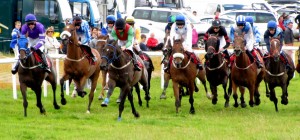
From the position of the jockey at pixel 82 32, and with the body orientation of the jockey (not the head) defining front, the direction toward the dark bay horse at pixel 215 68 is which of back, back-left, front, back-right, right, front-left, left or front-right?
back-left

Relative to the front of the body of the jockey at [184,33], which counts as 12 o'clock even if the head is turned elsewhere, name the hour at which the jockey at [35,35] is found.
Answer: the jockey at [35,35] is roughly at 2 o'clock from the jockey at [184,33].

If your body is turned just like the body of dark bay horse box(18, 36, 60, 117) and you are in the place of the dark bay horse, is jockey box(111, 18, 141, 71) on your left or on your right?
on your left

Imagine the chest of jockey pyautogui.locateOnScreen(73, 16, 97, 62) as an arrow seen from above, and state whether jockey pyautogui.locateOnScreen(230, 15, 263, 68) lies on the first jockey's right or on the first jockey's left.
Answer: on the first jockey's left

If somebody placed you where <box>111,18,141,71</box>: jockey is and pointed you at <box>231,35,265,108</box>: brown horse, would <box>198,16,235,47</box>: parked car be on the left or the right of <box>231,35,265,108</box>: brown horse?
left

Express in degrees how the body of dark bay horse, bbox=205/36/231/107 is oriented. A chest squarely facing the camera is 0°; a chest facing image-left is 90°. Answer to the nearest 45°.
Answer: approximately 0°

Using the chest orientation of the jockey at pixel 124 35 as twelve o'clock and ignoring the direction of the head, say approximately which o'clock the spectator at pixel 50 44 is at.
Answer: The spectator is roughly at 4 o'clock from the jockey.

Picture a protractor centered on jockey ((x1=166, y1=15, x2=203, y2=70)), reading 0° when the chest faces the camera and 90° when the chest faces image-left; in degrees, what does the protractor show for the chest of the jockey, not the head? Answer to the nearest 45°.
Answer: approximately 0°

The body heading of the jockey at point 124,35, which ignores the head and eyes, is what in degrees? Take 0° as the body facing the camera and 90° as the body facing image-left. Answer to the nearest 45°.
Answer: approximately 45°
